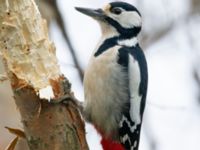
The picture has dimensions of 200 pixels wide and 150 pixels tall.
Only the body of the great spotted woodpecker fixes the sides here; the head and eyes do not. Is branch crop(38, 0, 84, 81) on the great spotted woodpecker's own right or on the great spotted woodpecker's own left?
on the great spotted woodpecker's own right

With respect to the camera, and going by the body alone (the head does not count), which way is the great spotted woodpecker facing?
to the viewer's left
